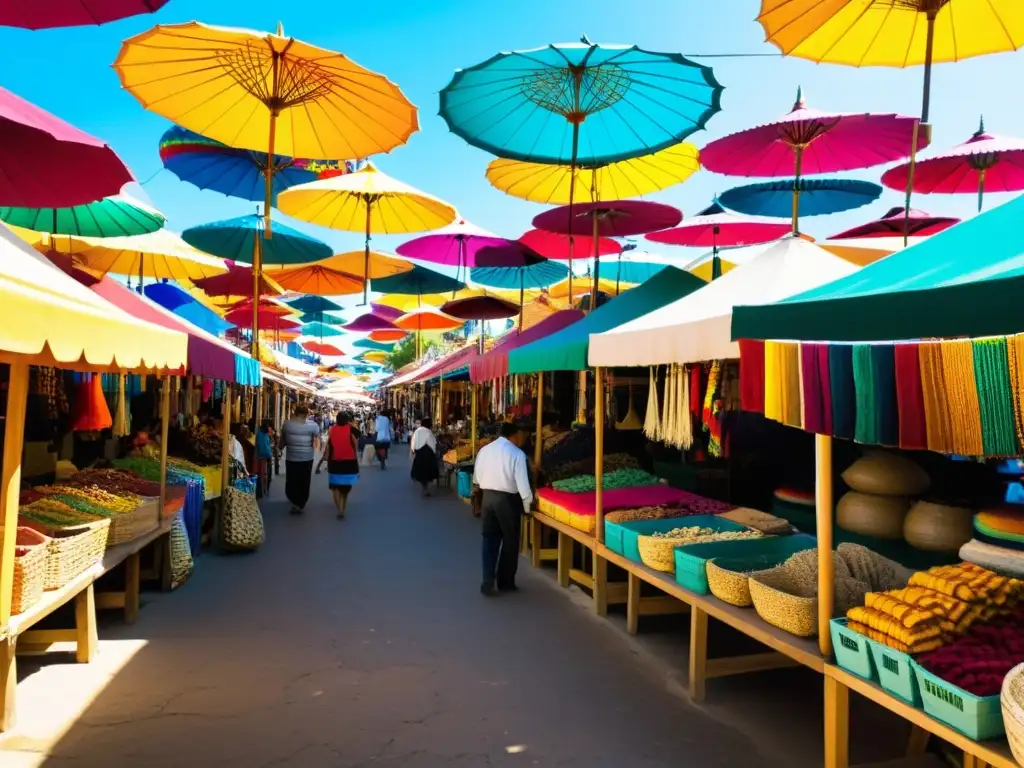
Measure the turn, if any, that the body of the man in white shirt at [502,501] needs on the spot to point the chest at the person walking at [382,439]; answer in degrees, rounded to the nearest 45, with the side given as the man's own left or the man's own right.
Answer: approximately 45° to the man's own left

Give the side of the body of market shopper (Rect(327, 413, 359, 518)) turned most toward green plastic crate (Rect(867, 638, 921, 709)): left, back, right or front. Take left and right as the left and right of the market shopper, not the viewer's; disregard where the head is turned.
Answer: back

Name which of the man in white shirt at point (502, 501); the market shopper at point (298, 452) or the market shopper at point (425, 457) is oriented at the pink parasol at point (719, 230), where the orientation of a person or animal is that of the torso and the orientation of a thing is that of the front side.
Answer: the man in white shirt

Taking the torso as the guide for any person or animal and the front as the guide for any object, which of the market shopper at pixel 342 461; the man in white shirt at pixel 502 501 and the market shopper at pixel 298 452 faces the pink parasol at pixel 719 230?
the man in white shirt

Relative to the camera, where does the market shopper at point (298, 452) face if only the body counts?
away from the camera

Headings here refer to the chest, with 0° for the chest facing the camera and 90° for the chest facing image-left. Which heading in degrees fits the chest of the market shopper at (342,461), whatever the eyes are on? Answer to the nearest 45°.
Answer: approximately 180°

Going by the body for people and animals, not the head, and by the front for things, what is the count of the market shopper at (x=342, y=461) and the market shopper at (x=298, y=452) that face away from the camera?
2

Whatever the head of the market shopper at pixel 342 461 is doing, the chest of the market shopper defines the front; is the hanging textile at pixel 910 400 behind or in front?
behind

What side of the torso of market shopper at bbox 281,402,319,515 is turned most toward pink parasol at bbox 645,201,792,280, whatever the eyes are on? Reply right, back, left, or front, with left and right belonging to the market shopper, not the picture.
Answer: right

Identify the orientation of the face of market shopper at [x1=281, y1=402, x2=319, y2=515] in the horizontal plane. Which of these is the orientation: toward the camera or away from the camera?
away from the camera

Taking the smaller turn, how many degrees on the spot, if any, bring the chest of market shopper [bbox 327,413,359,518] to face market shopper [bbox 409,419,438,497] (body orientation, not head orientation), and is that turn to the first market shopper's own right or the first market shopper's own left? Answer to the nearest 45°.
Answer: approximately 45° to the first market shopper's own right

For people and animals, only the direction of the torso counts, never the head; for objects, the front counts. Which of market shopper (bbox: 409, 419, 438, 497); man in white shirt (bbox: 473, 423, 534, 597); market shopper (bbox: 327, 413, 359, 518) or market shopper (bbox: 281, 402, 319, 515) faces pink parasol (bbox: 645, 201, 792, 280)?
the man in white shirt
